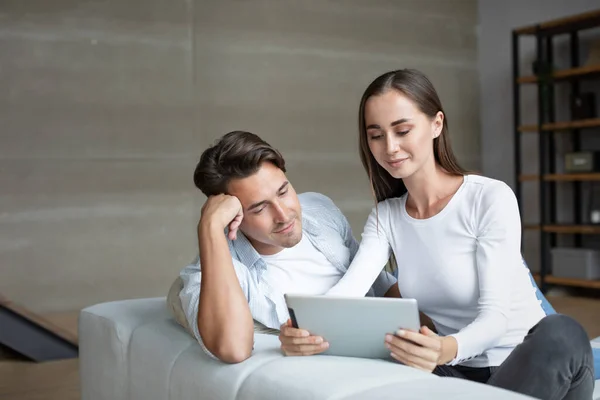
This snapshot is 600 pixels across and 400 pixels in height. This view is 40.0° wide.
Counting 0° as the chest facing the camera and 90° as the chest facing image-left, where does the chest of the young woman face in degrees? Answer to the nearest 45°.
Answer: approximately 45°

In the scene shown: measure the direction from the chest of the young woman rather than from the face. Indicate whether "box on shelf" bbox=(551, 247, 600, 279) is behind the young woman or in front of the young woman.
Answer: behind
